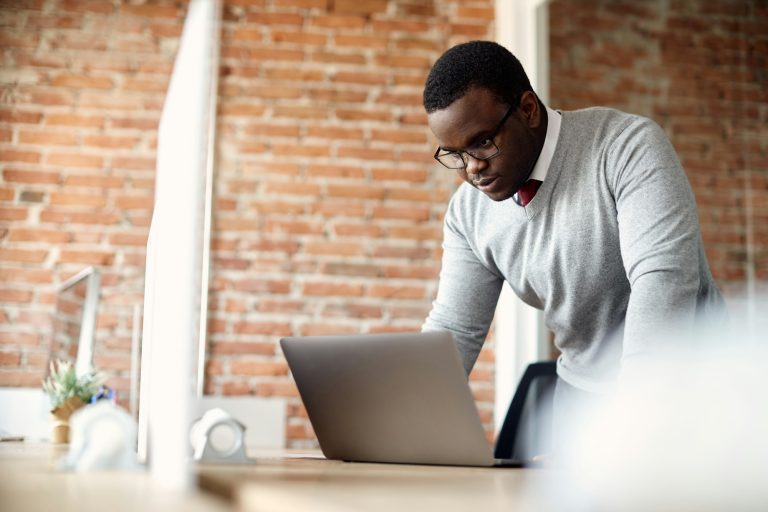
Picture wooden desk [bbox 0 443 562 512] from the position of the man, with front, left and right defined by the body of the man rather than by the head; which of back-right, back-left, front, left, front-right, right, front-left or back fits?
front-left

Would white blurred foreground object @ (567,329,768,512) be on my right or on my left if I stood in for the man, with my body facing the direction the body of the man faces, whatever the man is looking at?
on my left

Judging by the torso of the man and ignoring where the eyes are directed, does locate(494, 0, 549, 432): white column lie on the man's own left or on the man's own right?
on the man's own right

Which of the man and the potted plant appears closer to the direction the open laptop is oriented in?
the man

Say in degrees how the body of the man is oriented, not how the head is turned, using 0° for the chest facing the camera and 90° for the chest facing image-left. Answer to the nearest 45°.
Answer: approximately 45°

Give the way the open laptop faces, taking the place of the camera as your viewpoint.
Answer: facing away from the viewer and to the right of the viewer

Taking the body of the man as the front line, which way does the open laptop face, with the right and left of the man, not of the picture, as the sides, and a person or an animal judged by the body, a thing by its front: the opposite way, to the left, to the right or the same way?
the opposite way

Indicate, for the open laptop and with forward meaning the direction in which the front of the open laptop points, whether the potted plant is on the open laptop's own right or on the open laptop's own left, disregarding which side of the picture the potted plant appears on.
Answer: on the open laptop's own left

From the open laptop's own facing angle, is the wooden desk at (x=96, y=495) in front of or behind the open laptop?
behind

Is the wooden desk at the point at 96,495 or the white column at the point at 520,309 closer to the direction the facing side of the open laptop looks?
the white column

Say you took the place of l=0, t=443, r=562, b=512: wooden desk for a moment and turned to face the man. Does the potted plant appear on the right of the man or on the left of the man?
left

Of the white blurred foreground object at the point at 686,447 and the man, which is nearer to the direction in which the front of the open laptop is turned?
the man

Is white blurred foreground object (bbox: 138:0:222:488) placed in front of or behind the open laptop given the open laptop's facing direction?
behind
